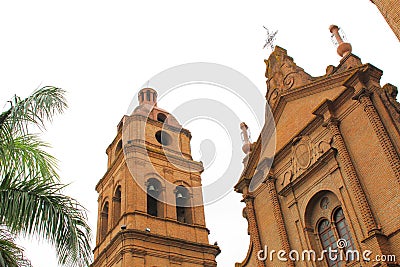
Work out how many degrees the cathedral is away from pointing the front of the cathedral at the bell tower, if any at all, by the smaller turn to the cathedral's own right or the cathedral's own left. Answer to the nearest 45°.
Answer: approximately 90° to the cathedral's own right

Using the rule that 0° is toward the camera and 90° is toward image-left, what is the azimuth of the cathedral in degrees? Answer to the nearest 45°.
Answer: approximately 45°

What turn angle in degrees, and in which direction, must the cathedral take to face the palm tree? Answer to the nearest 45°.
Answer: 0° — it already faces it

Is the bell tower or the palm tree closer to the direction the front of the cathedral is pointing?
the palm tree
